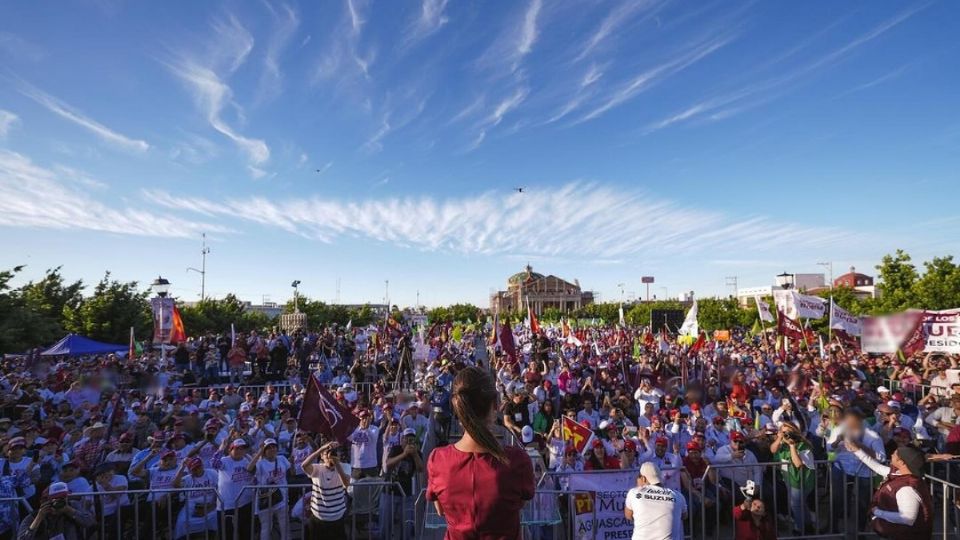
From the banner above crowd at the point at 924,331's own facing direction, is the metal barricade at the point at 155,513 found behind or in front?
in front

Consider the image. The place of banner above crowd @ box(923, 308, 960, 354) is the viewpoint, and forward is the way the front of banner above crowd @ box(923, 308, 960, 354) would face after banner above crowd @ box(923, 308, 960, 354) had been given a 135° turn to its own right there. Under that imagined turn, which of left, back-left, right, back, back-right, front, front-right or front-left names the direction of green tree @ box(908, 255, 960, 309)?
front-right

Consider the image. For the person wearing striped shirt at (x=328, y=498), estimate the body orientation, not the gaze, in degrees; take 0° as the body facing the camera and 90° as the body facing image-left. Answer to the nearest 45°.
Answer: approximately 0°

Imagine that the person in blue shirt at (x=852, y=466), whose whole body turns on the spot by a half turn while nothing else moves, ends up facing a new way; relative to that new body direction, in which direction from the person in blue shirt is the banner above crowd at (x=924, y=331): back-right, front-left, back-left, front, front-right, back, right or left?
front

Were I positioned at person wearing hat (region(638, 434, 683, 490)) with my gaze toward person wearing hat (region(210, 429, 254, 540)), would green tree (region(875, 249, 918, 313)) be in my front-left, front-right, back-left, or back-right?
back-right

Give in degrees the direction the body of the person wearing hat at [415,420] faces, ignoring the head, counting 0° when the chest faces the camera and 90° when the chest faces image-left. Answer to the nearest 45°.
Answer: approximately 0°

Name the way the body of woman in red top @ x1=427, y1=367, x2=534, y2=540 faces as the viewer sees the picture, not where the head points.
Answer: away from the camera

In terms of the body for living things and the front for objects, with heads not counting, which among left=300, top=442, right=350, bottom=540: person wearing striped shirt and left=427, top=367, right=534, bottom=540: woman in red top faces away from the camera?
the woman in red top

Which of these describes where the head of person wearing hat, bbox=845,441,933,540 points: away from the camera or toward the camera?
away from the camera

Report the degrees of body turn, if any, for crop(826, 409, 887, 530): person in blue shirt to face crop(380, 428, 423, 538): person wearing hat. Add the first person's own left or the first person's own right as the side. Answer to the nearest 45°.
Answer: approximately 45° to the first person's own right

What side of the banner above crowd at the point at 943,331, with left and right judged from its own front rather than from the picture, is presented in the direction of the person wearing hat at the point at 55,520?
front

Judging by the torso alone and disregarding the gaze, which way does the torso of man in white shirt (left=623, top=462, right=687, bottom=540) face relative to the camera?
away from the camera

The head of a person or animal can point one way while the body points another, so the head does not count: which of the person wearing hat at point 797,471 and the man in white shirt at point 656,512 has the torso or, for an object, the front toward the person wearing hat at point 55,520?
the person wearing hat at point 797,471

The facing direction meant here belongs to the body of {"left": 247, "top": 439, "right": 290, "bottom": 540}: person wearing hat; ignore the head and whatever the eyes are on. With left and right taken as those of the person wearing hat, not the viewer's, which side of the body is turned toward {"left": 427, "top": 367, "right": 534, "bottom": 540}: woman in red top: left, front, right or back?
front

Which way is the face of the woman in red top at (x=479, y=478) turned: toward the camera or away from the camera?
away from the camera
